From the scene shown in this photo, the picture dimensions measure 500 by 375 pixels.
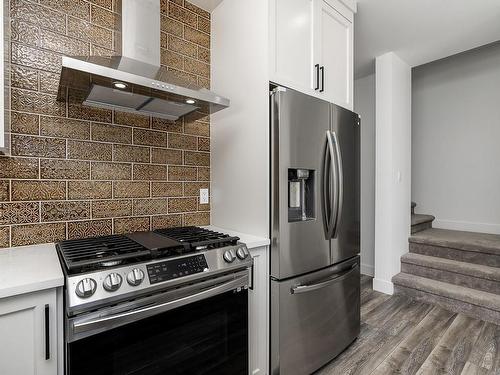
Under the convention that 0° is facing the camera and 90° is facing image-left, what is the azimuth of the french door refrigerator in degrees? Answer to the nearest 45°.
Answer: approximately 315°

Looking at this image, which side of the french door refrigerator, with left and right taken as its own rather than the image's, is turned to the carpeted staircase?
left

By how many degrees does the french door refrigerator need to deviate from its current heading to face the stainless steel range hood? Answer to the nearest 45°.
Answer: approximately 90° to its right

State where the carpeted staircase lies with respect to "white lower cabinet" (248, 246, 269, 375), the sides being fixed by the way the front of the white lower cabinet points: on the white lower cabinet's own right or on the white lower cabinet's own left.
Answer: on the white lower cabinet's own left

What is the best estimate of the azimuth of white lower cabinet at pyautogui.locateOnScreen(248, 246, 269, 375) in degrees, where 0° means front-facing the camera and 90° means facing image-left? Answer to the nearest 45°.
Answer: approximately 315°

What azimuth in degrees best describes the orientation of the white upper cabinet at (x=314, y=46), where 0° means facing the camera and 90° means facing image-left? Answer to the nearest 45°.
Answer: approximately 315°
